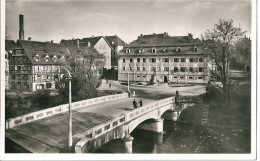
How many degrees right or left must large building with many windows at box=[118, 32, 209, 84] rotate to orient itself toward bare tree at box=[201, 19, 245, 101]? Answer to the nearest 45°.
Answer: approximately 45° to its left

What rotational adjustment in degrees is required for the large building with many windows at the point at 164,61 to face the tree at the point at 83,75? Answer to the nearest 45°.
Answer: approximately 90° to its right

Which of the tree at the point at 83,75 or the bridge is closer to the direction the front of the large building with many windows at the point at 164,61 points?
the bridge

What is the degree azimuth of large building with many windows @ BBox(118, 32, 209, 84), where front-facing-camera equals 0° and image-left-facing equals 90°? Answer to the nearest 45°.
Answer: approximately 0°

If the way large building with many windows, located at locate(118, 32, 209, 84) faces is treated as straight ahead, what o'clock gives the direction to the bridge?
The bridge is roughly at 1 o'clock from the large building with many windows.

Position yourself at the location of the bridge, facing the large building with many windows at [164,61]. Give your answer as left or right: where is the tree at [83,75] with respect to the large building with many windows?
left

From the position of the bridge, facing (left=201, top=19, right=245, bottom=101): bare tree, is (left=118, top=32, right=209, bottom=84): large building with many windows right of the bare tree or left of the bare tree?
left
